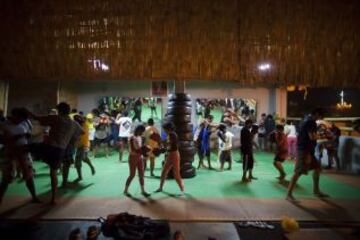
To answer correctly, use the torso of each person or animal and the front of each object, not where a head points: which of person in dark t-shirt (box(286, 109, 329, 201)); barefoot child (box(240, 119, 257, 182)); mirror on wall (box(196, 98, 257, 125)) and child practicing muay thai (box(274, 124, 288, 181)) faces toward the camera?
the mirror on wall

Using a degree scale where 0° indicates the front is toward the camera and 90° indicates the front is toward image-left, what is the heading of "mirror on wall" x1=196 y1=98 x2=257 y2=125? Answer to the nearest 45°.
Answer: approximately 0°

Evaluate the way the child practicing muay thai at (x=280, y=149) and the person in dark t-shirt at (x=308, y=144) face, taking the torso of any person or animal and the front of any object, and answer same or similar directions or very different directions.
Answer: very different directions

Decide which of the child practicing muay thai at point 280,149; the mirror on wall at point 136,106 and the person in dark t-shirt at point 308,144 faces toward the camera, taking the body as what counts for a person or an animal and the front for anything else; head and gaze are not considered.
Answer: the mirror on wall

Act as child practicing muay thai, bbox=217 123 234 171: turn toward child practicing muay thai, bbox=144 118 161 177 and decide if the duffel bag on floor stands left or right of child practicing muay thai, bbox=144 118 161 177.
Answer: left

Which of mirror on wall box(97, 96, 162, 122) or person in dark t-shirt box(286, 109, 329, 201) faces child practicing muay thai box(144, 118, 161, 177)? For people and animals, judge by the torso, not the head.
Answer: the mirror on wall

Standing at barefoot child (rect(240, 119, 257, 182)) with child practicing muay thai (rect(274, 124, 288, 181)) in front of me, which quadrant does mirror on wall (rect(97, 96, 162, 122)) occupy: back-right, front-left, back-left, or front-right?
back-left

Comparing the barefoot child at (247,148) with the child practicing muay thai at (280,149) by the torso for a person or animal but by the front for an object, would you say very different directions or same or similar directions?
very different directions

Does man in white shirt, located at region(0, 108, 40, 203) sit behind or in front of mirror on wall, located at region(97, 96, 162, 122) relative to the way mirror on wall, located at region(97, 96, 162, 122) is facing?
in front
